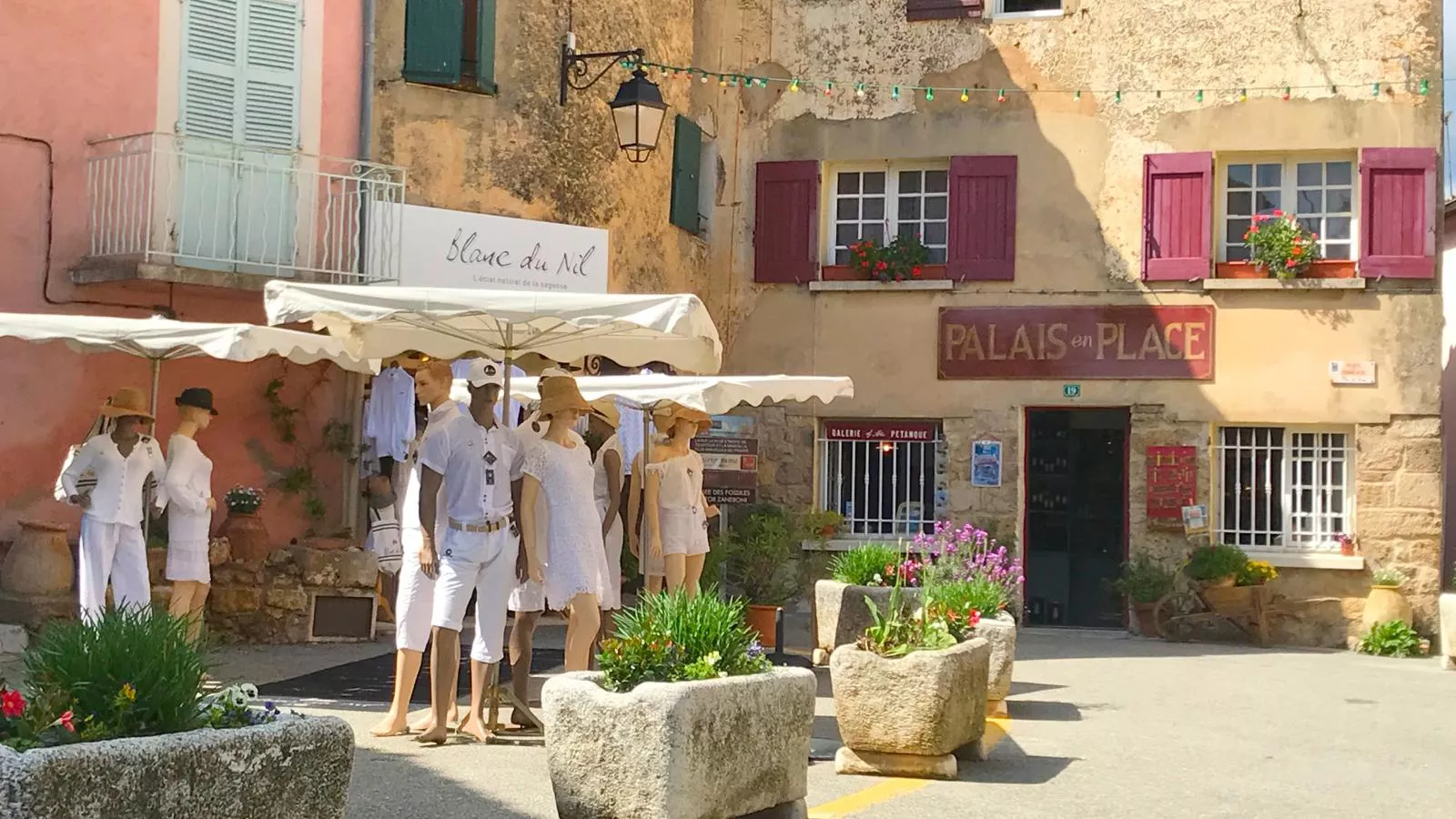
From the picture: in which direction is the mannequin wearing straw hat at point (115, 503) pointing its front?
toward the camera

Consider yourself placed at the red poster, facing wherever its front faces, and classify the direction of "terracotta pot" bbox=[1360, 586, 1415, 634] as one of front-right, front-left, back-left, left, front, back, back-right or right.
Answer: left

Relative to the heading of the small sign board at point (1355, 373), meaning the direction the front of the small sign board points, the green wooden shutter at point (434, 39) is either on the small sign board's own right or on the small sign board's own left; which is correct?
on the small sign board's own right

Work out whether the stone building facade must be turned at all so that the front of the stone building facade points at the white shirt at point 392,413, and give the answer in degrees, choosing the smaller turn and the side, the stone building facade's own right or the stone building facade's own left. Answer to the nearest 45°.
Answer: approximately 45° to the stone building facade's own right

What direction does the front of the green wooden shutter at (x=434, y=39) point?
toward the camera

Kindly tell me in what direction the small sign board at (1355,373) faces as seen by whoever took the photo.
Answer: facing the viewer

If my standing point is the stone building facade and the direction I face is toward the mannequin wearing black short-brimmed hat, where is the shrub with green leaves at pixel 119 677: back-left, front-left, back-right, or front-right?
front-left

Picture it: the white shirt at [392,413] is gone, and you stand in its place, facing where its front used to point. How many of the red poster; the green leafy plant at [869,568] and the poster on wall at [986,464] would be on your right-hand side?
0

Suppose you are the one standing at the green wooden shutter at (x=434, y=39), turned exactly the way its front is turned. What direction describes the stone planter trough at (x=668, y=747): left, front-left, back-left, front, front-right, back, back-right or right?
front

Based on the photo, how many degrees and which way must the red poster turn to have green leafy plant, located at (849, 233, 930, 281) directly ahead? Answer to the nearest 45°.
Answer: approximately 90° to its right

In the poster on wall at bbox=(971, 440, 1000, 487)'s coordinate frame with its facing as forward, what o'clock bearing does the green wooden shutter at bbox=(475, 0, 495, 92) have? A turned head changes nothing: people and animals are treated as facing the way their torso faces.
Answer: The green wooden shutter is roughly at 2 o'clock from the poster on wall.

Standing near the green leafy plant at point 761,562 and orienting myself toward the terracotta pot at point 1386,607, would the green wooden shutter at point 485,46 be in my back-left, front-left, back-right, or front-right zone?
back-left
